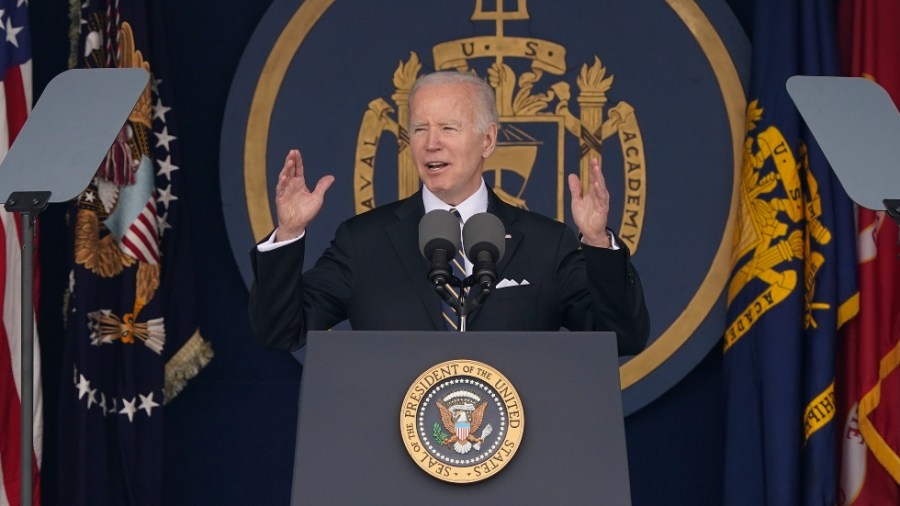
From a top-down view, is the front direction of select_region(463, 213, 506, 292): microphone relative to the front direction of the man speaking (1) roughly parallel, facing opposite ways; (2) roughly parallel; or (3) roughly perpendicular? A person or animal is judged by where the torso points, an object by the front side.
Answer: roughly parallel, facing opposite ways

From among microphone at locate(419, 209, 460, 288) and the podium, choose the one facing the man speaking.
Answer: the microphone

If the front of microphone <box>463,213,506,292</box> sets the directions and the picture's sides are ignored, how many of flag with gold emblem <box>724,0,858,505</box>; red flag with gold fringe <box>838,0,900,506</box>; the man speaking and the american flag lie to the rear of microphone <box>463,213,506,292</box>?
0

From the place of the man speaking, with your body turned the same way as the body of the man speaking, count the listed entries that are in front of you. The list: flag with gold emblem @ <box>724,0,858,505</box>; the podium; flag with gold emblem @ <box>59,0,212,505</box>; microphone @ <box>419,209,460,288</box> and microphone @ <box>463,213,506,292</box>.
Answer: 3

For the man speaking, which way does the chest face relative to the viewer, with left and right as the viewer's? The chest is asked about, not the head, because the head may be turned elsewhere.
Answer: facing the viewer

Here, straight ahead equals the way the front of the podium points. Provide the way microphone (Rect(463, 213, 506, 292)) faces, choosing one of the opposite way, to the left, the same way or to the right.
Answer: the opposite way

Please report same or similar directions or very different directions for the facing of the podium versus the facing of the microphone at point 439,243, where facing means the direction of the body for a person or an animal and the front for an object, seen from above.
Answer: very different directions

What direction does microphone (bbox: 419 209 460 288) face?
away from the camera

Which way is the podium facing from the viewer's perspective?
toward the camera

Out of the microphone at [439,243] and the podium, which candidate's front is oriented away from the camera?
the microphone

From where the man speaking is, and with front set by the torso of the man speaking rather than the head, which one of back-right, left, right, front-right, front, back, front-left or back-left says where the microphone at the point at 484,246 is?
front

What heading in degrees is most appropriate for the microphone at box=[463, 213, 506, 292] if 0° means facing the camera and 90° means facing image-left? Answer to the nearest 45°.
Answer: approximately 180°
